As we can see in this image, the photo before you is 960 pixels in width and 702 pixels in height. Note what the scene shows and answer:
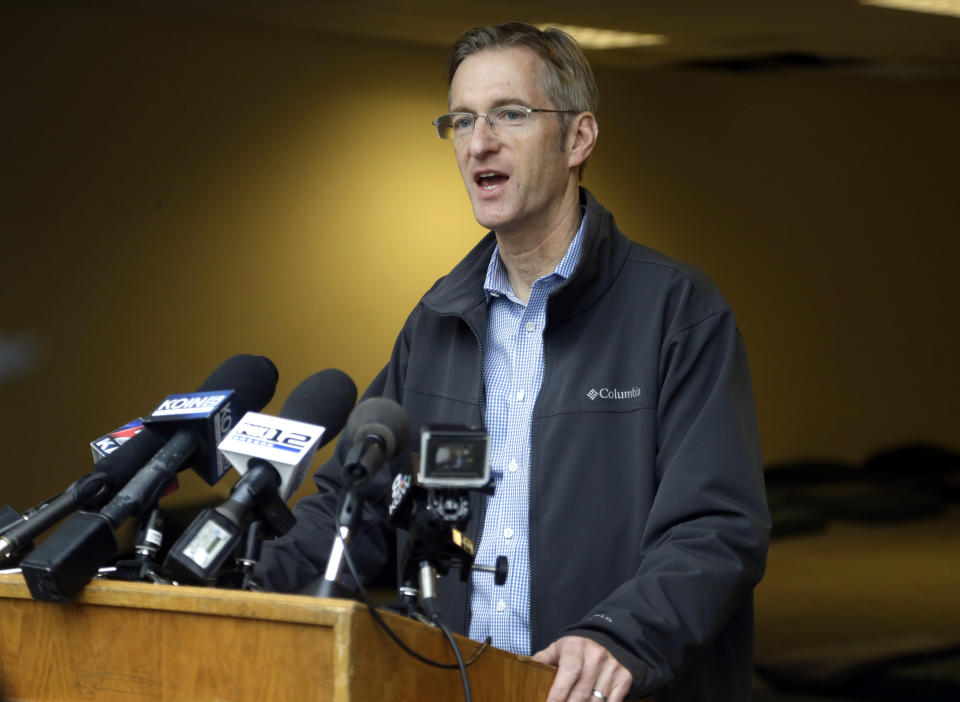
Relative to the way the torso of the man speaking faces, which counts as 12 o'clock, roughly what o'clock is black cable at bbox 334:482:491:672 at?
The black cable is roughly at 11 o'clock from the man speaking.

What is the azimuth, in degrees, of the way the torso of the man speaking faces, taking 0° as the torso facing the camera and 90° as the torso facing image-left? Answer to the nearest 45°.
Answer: approximately 45°

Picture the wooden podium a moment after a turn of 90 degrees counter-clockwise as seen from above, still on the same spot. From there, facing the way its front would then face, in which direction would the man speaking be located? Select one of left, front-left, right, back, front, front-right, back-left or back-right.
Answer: left

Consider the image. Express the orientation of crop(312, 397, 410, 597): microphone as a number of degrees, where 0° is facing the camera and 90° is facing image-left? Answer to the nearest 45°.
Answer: approximately 225°

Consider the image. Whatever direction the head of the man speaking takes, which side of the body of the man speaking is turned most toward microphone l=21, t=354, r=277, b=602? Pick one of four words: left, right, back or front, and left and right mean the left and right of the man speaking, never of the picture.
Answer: front
